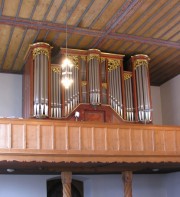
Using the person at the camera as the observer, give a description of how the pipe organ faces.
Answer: facing the viewer
